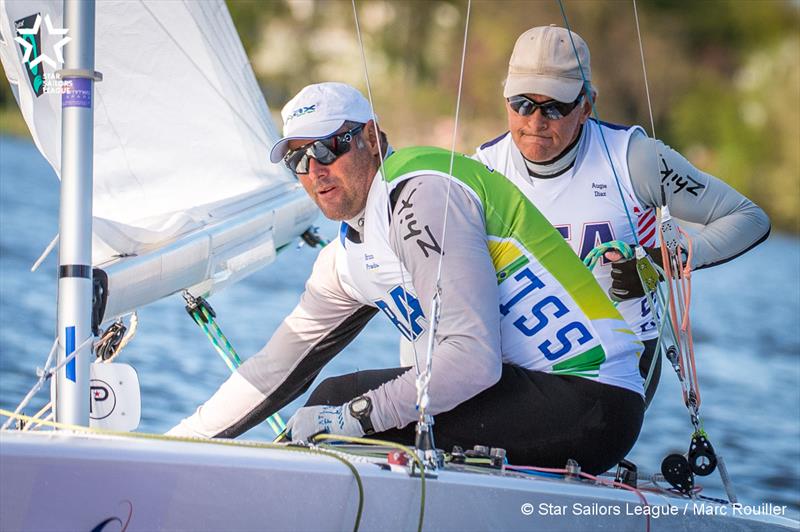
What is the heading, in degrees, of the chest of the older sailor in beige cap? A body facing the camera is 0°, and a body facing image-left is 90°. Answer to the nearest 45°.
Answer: approximately 45°
